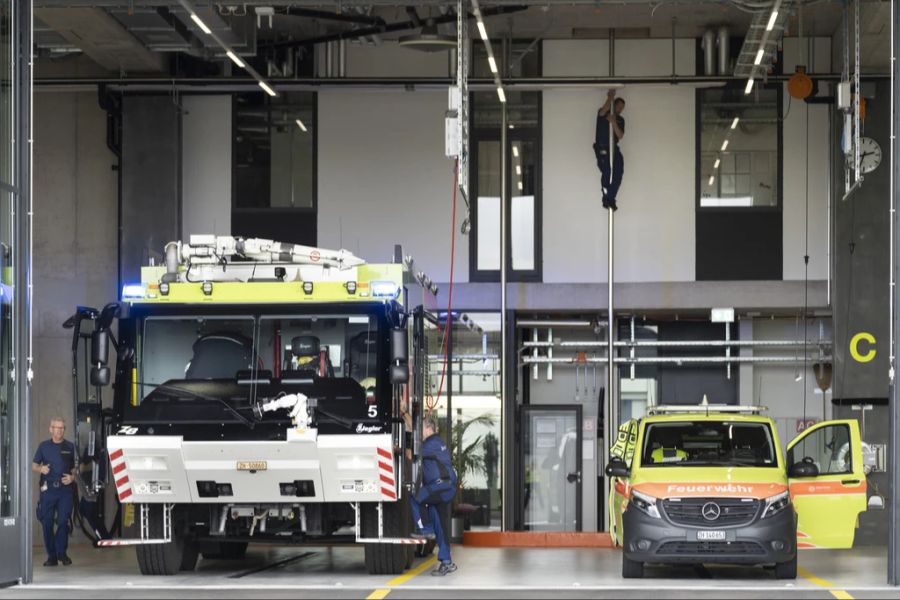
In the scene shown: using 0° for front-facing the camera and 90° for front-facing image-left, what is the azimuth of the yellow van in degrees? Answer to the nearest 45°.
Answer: approximately 0°

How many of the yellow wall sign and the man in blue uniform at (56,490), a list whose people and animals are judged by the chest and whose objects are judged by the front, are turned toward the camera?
2

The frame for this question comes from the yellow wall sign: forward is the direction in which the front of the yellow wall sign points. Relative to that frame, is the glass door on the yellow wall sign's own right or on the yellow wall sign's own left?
on the yellow wall sign's own right

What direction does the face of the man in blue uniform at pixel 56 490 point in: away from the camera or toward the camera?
toward the camera

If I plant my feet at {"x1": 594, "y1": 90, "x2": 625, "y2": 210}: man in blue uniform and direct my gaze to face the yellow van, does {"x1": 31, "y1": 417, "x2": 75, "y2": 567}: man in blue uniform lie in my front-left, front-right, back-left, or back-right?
front-right

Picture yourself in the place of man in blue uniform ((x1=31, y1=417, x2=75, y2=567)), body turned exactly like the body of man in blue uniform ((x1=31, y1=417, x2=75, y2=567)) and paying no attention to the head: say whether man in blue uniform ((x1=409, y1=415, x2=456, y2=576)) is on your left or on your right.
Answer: on your left

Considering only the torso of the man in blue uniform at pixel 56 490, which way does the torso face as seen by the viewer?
toward the camera

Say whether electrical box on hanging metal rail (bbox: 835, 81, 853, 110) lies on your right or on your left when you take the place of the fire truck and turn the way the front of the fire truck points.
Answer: on your left

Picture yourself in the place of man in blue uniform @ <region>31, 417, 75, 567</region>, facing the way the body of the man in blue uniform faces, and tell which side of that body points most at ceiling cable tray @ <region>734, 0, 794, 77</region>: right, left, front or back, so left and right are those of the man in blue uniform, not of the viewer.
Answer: left

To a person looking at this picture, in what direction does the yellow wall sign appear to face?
facing the viewer

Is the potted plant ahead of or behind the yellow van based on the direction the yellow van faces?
behind

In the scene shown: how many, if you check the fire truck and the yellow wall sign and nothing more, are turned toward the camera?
2

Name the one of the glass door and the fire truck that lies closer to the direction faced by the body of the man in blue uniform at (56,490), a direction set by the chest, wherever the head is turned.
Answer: the fire truck

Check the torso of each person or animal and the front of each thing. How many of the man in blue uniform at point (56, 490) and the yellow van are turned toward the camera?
2

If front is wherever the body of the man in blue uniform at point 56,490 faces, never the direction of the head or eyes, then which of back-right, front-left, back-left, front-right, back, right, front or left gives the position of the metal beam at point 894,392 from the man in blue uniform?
front-left

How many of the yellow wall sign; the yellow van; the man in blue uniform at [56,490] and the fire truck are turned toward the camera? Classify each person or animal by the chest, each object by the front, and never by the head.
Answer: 4
